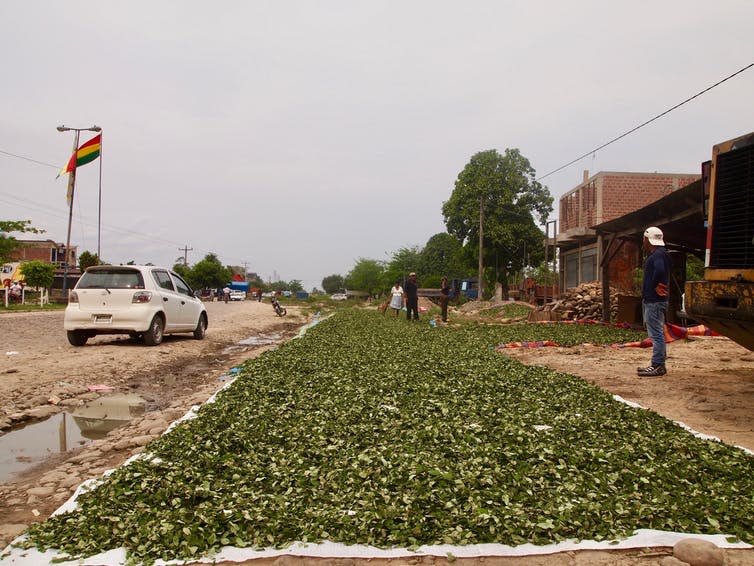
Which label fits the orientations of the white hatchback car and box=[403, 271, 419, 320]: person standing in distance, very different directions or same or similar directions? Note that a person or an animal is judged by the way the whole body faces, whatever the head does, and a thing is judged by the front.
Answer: very different directions

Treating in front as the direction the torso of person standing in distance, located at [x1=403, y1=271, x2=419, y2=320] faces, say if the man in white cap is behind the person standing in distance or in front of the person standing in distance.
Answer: in front

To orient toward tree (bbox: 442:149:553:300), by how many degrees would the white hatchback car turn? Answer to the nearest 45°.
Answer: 0° — it already faces it

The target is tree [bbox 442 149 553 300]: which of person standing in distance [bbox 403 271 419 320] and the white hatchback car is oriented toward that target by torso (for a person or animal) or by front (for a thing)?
the white hatchback car

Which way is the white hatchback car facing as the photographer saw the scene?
facing away from the viewer and to the right of the viewer

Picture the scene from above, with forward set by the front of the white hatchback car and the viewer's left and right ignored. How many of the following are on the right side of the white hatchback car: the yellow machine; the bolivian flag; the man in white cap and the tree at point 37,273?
2

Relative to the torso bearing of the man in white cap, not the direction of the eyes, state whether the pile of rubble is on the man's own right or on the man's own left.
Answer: on the man's own right

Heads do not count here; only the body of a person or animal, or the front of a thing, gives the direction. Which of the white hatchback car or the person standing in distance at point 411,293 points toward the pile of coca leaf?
the person standing in distance

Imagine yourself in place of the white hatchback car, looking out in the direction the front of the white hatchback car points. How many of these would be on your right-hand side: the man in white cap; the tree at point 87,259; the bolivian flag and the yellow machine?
2

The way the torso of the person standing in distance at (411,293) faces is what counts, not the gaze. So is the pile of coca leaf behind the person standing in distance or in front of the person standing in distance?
in front

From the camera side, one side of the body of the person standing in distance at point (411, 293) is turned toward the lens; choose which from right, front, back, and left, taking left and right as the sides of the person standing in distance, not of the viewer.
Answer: front
